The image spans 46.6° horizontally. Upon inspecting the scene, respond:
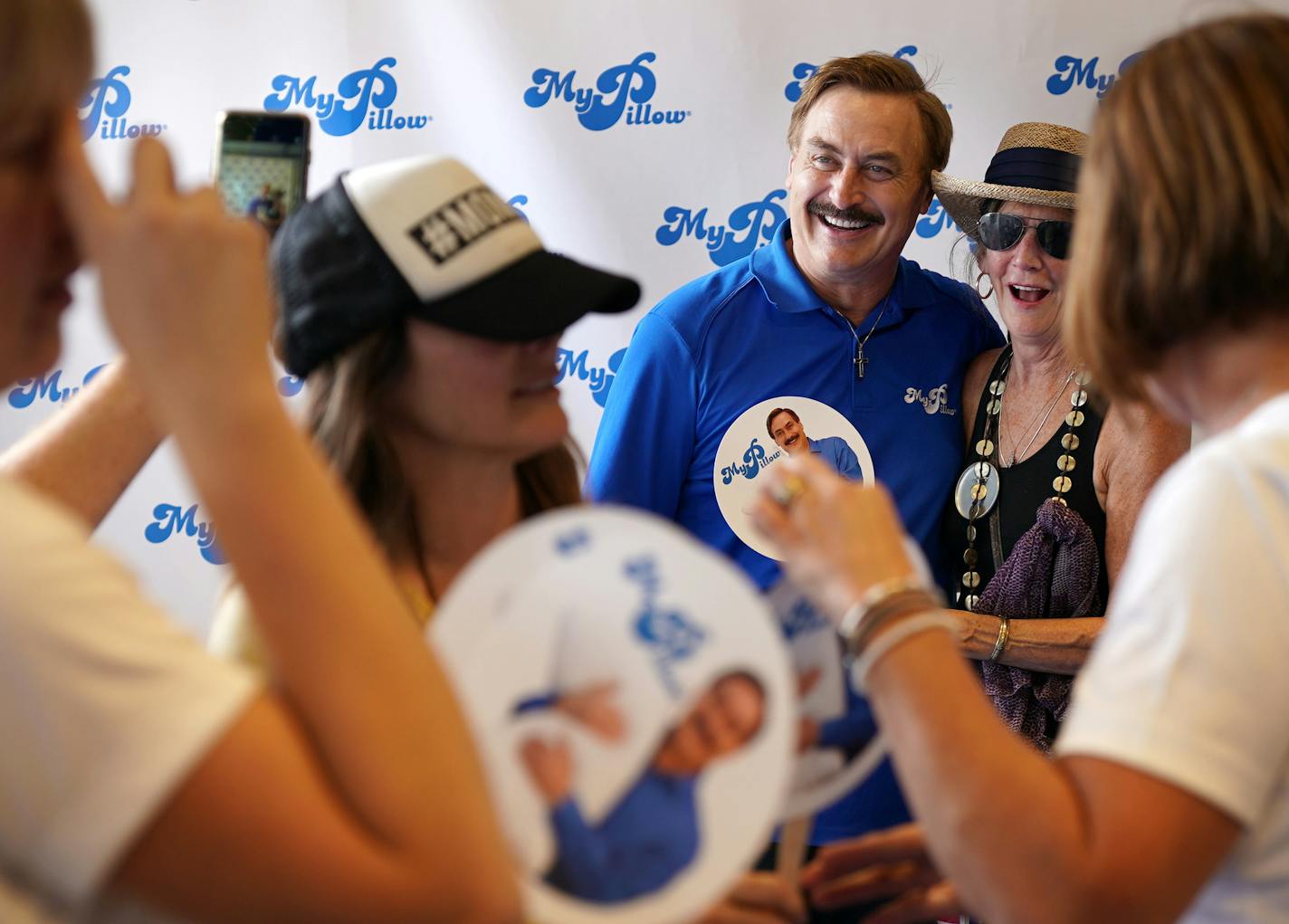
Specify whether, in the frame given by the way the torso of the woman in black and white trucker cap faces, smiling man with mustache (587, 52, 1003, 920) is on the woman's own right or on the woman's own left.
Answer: on the woman's own left

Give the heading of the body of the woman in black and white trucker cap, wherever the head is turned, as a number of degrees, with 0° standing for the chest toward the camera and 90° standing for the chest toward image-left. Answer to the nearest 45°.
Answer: approximately 270°
